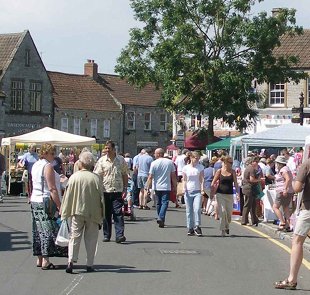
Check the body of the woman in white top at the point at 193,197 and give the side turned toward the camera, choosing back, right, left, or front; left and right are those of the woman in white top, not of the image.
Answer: front

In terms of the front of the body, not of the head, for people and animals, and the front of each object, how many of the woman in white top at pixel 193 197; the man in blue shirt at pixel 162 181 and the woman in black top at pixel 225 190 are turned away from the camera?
1

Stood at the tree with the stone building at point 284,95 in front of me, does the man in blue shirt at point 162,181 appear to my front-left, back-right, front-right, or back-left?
back-right

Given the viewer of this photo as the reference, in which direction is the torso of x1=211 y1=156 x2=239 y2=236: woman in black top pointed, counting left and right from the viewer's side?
facing the viewer

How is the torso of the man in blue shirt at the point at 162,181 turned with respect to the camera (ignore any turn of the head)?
away from the camera

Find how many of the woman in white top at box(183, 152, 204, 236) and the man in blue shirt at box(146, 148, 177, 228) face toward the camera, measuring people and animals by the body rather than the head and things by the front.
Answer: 1

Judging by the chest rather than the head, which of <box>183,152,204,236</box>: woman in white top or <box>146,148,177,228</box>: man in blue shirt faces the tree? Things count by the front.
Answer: the man in blue shirt

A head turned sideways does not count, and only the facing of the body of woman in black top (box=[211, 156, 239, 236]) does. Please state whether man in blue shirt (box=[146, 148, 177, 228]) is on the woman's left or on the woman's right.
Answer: on the woman's right
